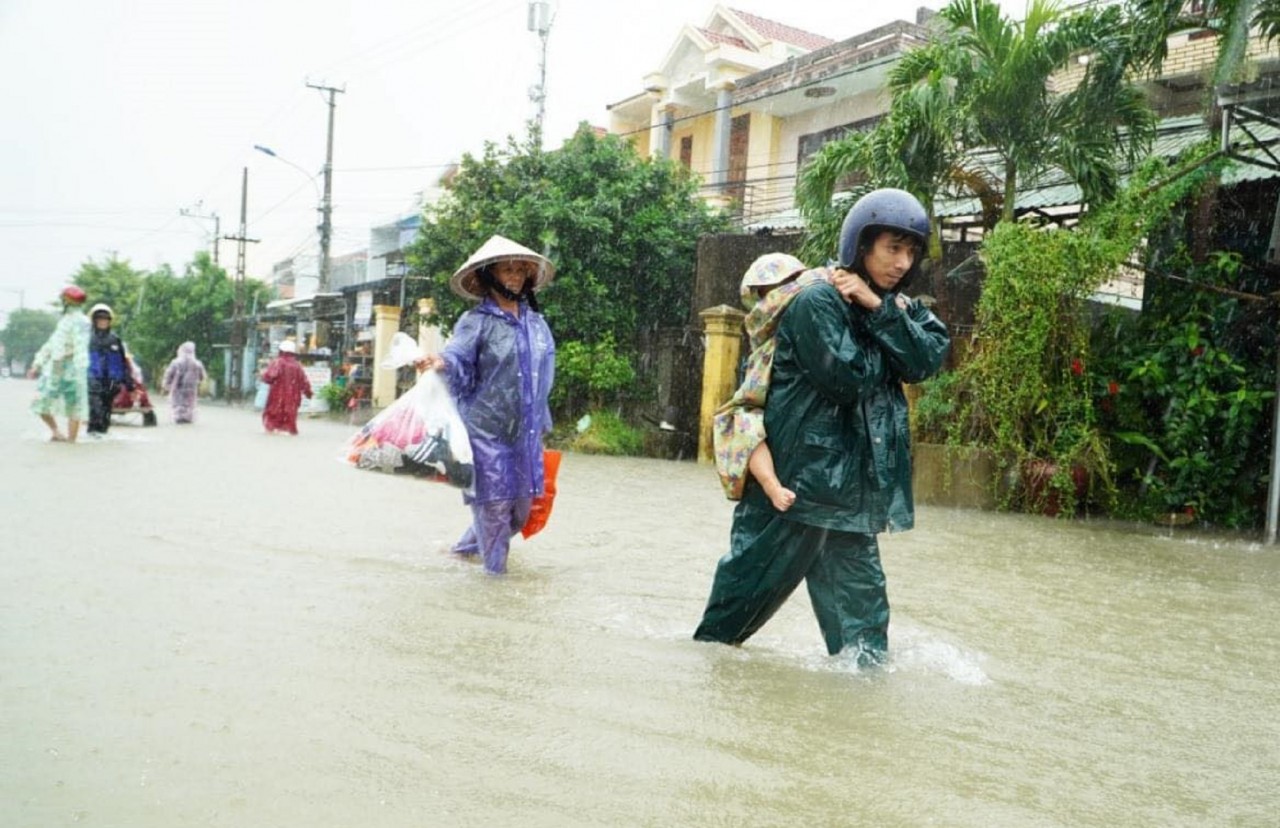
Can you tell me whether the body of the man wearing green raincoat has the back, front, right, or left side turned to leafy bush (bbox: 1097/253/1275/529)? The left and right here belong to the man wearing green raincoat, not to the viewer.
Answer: left

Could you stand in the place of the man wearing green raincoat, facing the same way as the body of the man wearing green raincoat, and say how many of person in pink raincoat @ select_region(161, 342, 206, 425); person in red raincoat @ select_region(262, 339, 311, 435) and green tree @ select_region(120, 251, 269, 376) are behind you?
3

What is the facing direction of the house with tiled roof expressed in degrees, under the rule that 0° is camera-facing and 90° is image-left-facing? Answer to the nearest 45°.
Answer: approximately 45°

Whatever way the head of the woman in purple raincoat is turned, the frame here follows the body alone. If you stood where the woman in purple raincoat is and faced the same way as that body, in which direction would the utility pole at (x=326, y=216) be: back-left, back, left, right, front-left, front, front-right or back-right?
back-left

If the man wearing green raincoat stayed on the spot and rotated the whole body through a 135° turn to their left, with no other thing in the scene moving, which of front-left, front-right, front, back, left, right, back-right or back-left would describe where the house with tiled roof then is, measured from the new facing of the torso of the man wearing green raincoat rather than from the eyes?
front

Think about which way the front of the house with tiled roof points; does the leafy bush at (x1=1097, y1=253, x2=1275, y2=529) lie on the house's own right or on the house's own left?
on the house's own left

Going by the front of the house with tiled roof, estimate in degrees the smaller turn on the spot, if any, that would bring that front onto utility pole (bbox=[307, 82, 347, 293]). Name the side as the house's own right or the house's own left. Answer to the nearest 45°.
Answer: approximately 90° to the house's own right

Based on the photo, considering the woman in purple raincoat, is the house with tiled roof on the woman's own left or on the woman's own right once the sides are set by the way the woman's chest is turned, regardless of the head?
on the woman's own left

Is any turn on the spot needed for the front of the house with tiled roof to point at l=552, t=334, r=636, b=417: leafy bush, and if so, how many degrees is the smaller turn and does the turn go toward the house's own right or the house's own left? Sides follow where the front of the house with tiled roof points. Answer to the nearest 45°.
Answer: approximately 45° to the house's own left
